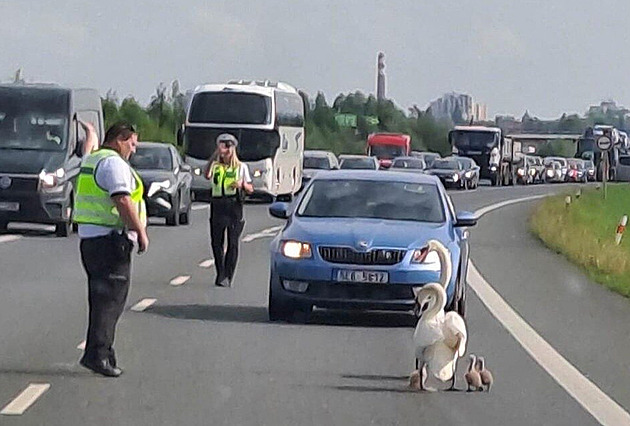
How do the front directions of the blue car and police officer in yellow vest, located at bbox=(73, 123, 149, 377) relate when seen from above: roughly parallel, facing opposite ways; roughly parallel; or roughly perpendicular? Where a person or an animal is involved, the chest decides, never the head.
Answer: roughly perpendicular

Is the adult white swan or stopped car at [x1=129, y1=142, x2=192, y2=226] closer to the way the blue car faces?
the adult white swan

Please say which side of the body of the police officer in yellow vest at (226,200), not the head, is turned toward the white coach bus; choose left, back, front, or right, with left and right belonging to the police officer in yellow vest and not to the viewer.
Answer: back

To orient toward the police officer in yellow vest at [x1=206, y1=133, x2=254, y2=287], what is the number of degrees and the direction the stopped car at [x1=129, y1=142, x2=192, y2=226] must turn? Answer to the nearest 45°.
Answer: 0° — it already faces them

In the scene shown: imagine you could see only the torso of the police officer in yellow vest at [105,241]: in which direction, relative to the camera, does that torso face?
to the viewer's right

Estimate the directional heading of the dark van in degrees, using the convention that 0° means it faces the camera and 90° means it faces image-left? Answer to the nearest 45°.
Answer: approximately 0°

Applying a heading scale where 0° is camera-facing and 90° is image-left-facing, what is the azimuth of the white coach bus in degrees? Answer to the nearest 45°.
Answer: approximately 0°

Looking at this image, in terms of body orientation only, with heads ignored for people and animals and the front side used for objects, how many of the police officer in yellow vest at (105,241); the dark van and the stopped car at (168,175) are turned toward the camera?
2
